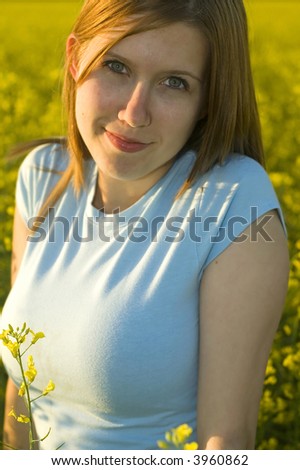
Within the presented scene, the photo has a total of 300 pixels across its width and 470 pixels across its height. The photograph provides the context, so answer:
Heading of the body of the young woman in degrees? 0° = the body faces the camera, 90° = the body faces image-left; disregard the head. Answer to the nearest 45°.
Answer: approximately 45°
